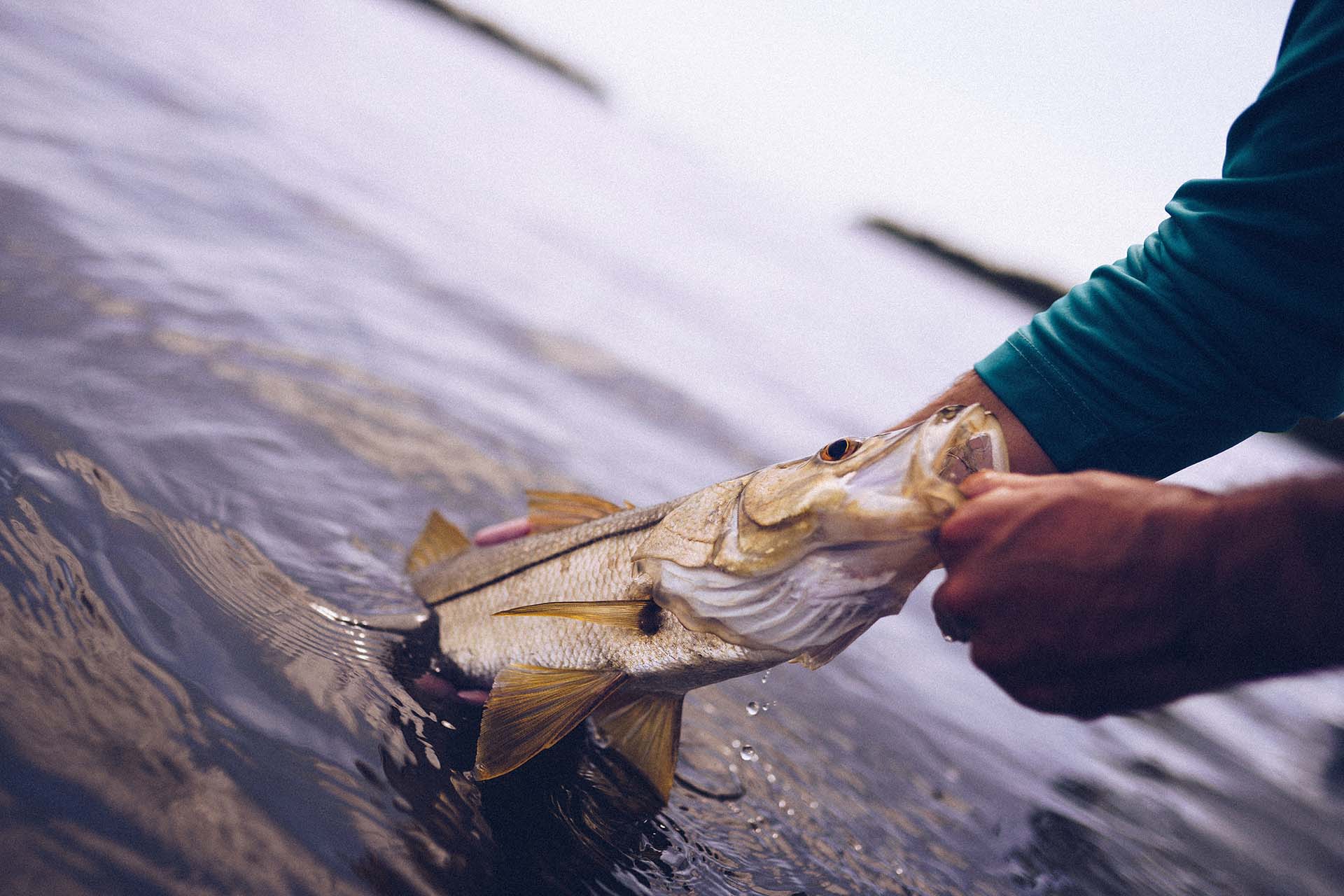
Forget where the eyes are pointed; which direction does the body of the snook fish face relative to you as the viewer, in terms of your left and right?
facing the viewer and to the right of the viewer
